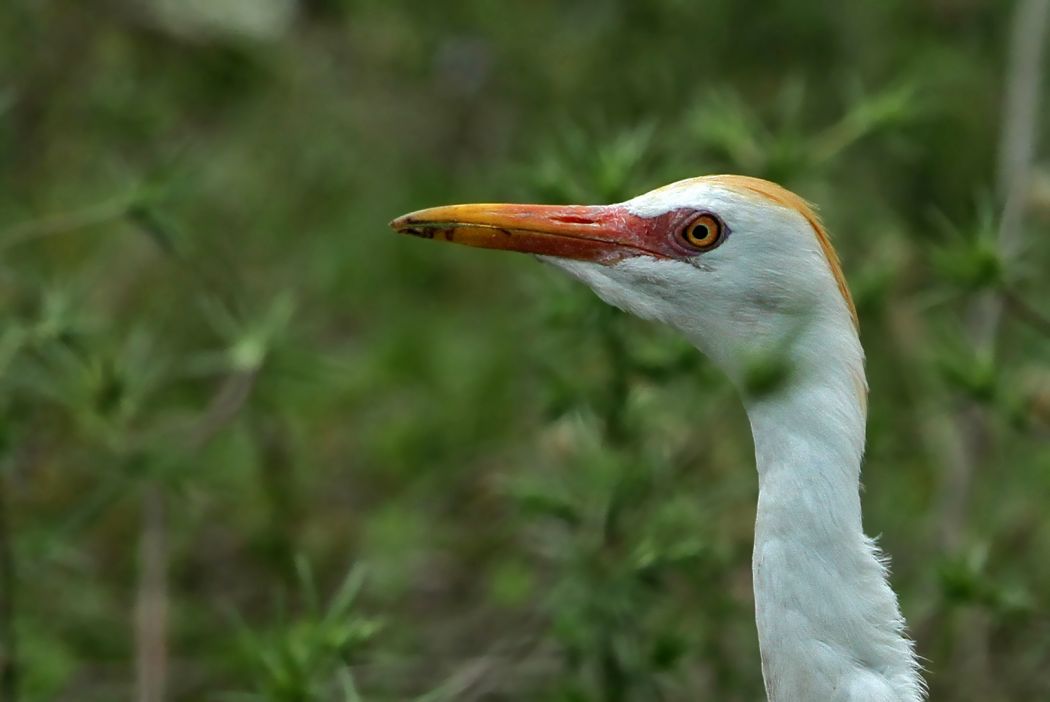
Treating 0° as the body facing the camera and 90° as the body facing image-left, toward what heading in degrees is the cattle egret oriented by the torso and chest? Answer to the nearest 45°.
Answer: approximately 90°

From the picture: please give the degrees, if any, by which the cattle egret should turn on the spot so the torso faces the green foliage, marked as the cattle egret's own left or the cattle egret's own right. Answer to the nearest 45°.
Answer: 0° — it already faces it

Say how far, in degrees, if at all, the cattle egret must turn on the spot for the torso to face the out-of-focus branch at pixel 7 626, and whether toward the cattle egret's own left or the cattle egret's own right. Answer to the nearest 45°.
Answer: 0° — it already faces it

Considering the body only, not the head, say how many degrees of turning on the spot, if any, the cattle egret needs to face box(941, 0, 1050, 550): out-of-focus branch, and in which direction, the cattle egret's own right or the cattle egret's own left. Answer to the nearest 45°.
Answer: approximately 135° to the cattle egret's own right
